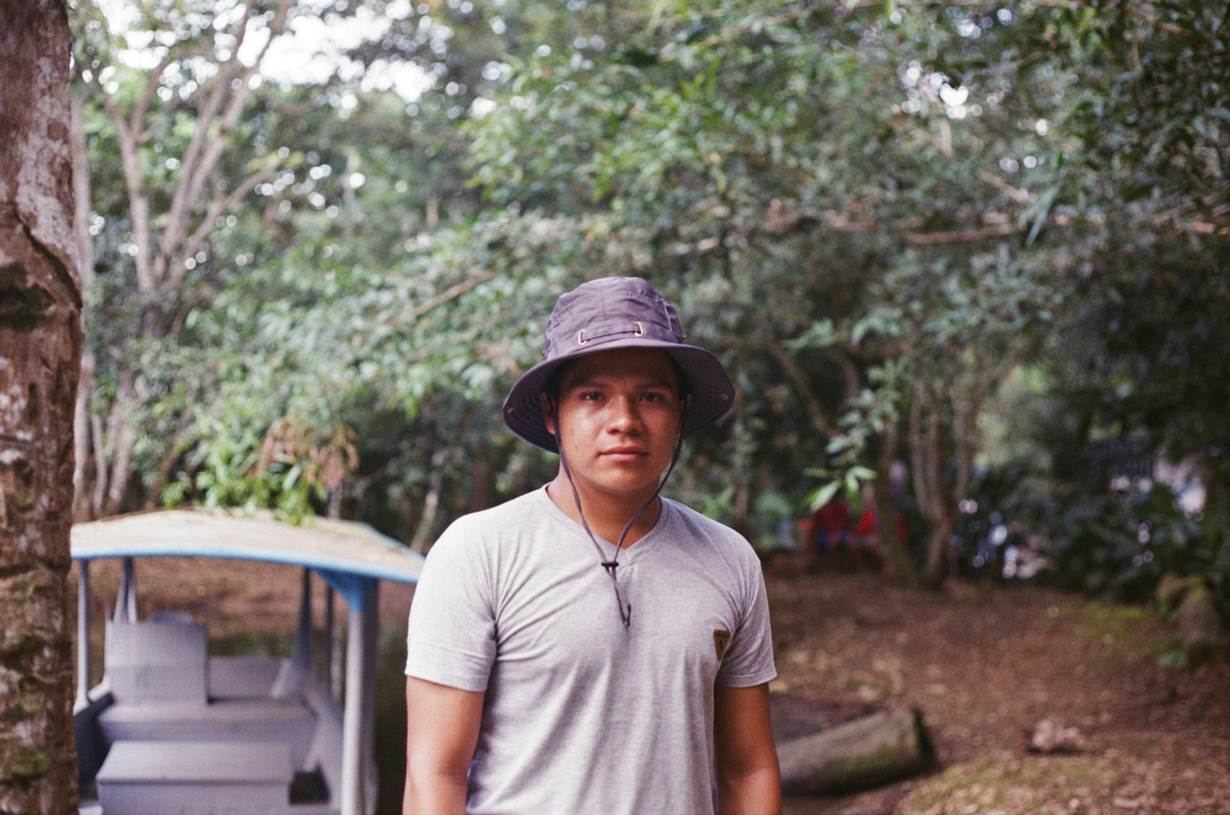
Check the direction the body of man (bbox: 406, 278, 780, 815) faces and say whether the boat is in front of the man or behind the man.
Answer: behind

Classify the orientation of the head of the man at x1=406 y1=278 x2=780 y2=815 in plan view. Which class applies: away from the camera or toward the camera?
toward the camera

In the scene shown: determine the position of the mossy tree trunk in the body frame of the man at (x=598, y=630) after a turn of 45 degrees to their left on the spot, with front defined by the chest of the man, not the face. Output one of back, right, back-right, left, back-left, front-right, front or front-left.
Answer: back-right

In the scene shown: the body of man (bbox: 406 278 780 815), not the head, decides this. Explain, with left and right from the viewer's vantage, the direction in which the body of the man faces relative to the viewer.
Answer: facing the viewer

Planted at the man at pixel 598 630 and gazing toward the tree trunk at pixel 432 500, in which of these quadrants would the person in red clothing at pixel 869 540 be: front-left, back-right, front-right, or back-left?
front-right

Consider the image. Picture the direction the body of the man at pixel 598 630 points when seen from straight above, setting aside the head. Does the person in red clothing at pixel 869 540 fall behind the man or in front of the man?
behind

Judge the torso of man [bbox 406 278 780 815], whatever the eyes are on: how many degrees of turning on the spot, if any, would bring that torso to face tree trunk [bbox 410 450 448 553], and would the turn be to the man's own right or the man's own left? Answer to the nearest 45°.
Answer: approximately 180°

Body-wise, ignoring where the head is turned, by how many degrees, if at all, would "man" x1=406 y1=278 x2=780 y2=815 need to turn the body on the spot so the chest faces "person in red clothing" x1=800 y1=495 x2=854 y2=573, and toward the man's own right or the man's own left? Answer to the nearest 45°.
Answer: approximately 180°
